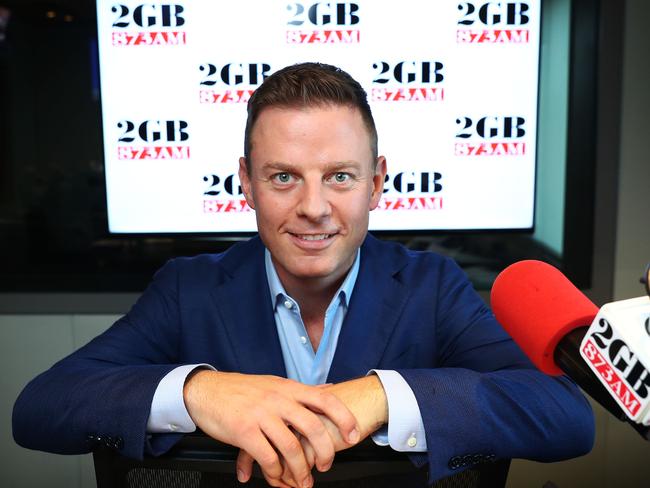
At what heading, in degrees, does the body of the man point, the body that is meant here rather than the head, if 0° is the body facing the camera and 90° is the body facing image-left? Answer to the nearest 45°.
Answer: approximately 0°

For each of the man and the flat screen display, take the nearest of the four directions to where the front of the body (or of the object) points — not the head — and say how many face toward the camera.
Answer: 2

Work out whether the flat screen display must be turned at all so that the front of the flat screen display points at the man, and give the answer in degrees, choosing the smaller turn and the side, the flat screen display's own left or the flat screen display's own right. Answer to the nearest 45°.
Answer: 0° — it already faces them

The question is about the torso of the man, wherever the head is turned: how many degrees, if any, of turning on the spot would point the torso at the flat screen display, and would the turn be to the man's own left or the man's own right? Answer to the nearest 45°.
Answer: approximately 180°
